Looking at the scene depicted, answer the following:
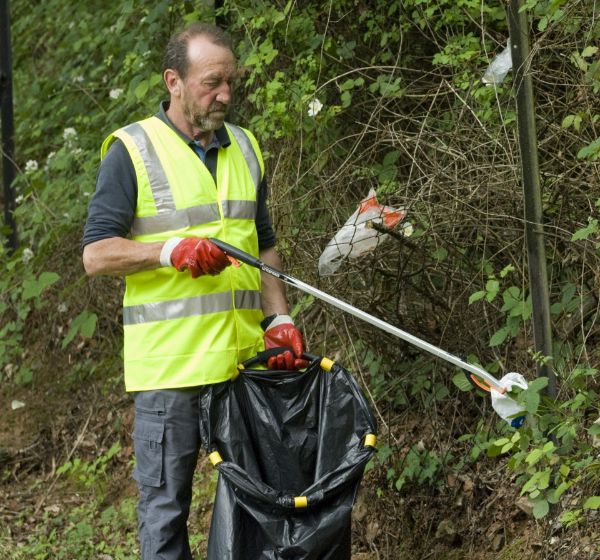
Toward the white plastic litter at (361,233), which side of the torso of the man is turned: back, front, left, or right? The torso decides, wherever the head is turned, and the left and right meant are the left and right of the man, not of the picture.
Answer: left

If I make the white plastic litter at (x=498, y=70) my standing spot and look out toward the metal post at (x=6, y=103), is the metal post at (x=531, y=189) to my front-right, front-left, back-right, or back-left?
back-left

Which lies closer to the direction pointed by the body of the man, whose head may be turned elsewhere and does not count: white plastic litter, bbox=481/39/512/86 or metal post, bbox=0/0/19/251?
the white plastic litter

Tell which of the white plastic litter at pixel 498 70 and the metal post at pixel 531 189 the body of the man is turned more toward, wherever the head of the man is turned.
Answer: the metal post

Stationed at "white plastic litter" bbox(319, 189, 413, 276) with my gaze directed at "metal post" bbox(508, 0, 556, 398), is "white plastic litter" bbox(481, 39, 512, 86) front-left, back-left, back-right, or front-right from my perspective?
front-left

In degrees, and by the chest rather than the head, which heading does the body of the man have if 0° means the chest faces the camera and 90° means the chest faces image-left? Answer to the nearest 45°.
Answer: approximately 315°

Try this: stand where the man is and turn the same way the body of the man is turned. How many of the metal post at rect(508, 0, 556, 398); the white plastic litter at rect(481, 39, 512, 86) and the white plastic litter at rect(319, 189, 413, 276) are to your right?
0

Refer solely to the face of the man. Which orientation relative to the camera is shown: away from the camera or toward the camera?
toward the camera

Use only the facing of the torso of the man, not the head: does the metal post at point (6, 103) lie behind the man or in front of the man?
behind

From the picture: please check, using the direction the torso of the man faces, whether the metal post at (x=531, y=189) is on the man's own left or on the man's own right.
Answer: on the man's own left

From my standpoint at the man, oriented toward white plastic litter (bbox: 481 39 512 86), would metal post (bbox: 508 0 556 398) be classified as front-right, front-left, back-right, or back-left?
front-right

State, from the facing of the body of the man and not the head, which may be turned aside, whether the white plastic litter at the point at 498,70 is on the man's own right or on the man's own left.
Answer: on the man's own left
